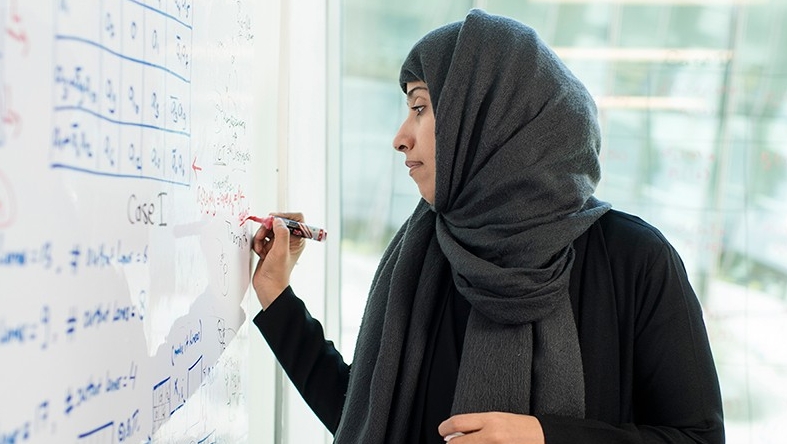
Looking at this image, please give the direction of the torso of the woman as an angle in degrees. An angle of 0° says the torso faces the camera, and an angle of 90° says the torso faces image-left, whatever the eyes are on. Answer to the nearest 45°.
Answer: approximately 45°

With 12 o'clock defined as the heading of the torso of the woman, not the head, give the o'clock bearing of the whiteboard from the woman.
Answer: The whiteboard is roughly at 12 o'clock from the woman.

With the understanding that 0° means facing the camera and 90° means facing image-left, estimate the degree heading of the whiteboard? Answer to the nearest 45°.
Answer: approximately 315°
